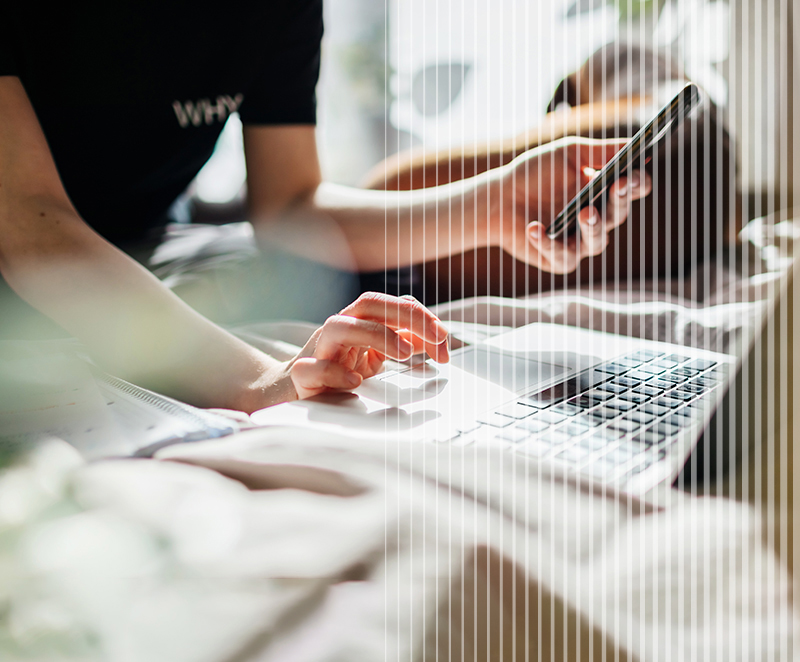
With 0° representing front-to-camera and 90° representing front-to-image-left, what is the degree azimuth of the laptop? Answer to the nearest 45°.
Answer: approximately 135°

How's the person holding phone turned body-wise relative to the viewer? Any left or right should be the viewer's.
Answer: facing the viewer and to the right of the viewer

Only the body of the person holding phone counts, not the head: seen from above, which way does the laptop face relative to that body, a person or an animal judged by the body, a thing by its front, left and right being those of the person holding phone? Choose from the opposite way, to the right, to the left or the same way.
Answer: the opposite way
